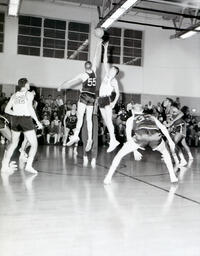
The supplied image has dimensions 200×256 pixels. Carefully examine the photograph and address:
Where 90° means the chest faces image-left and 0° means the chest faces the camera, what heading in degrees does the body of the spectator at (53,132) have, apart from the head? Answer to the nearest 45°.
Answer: approximately 0°

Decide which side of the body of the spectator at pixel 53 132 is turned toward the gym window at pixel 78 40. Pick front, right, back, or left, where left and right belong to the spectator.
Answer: back
